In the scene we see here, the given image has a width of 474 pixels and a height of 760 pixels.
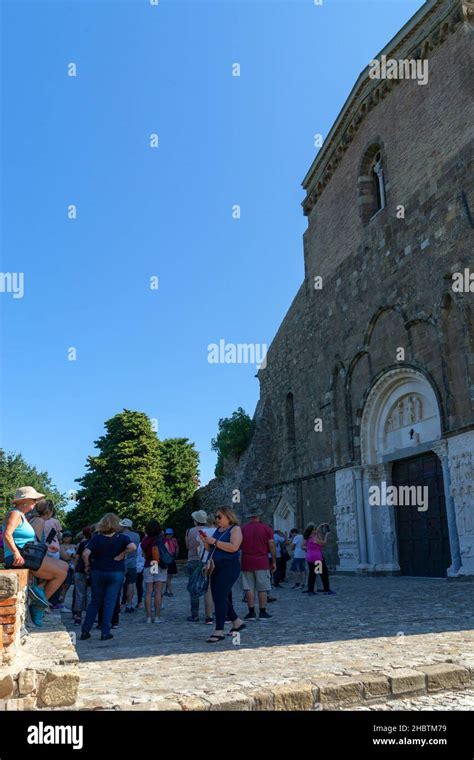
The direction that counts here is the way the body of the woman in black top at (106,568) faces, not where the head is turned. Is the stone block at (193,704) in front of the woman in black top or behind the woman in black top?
behind

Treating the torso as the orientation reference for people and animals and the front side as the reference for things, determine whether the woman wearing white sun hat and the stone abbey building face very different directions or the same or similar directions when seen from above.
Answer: very different directions

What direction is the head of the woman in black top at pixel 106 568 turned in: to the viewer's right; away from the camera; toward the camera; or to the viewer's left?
away from the camera

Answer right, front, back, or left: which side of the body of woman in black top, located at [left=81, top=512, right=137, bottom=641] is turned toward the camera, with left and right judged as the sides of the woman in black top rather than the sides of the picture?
back

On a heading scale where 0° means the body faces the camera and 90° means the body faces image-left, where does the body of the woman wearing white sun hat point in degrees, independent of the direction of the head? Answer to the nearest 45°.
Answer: approximately 270°

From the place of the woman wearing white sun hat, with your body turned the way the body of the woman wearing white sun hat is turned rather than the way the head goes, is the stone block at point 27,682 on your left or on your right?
on your right

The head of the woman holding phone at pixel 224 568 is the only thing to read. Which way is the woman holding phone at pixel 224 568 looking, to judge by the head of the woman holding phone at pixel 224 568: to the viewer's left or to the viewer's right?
to the viewer's left

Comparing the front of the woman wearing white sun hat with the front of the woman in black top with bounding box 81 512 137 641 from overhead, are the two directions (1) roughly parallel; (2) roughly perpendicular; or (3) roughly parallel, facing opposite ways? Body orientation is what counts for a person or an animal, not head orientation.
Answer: roughly perpendicular

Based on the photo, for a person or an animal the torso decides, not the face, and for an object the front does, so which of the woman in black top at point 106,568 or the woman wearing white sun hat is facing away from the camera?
the woman in black top

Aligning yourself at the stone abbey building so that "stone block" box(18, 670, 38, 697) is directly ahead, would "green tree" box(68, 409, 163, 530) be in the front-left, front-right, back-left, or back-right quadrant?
back-right

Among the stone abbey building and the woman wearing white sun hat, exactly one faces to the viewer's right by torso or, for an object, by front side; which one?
the woman wearing white sun hat

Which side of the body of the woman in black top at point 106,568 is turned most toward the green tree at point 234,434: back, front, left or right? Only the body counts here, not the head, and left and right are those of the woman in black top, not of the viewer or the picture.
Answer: front

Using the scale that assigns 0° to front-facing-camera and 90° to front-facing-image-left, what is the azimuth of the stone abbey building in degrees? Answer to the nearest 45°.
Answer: approximately 45°

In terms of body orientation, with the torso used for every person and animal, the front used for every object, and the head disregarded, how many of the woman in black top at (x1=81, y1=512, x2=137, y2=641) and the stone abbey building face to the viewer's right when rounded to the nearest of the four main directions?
0

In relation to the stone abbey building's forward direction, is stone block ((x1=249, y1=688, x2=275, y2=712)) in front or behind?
in front
